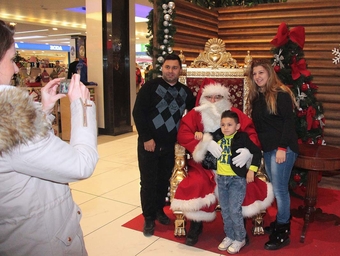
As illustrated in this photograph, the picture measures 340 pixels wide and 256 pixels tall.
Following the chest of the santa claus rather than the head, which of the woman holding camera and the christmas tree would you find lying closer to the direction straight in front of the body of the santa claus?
the woman holding camera

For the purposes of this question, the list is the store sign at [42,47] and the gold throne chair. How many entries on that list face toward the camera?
2

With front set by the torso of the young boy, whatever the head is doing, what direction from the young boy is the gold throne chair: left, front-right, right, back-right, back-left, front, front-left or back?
back-right

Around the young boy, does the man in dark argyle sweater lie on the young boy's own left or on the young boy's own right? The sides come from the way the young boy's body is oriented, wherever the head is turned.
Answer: on the young boy's own right

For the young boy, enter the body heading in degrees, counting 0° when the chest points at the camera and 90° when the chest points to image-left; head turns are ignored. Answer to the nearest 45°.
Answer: approximately 45°

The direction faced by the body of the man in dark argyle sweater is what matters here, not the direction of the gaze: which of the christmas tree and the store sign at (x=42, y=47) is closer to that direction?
the christmas tree

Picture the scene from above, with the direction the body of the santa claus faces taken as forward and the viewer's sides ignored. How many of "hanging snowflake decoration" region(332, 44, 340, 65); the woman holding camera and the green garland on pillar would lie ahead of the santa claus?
1

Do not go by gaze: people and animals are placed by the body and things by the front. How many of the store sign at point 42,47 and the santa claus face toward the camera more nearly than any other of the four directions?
2

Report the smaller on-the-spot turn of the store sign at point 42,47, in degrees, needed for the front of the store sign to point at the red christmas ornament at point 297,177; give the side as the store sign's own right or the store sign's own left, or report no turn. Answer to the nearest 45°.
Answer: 0° — it already faces it

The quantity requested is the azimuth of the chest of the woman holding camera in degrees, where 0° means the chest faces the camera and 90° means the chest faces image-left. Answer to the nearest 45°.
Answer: approximately 225°

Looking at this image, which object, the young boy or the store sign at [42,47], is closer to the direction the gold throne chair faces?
the young boy

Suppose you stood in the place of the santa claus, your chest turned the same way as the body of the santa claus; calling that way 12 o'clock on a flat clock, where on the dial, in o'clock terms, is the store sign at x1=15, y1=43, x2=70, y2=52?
The store sign is roughly at 5 o'clock from the santa claus.
